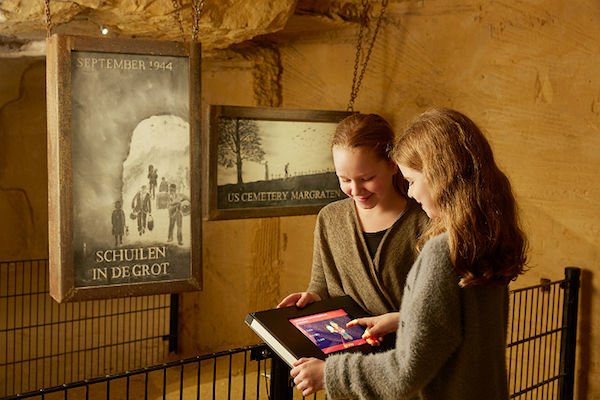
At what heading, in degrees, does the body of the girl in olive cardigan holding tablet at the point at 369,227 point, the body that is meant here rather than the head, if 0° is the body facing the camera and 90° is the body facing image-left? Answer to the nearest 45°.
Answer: approximately 0°

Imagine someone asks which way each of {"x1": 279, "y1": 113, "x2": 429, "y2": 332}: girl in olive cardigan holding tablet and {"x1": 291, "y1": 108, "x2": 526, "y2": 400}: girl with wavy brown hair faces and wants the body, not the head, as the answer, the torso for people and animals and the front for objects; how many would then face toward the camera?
1

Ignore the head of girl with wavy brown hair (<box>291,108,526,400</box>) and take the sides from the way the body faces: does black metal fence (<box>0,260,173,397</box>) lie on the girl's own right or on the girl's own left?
on the girl's own right

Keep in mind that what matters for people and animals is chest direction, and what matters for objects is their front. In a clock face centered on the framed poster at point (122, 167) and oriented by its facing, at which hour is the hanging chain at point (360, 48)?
The hanging chain is roughly at 9 o'clock from the framed poster.

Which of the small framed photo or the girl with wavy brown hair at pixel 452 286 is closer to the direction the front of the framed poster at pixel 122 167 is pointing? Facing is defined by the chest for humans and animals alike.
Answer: the girl with wavy brown hair

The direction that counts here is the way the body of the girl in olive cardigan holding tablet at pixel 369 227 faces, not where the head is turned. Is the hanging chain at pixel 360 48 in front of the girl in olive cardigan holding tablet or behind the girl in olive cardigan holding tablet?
behind

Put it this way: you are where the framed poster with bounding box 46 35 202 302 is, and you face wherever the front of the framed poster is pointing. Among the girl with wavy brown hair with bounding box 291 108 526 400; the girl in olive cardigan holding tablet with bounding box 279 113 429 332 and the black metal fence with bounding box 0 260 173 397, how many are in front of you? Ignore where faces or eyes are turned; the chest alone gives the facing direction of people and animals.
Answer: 2

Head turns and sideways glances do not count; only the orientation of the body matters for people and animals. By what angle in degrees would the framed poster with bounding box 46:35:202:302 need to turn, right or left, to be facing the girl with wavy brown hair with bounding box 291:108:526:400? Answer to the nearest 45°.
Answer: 0° — it already faces them

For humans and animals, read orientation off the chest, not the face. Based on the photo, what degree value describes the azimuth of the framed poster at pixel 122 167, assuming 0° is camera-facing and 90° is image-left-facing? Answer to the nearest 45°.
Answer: approximately 315°

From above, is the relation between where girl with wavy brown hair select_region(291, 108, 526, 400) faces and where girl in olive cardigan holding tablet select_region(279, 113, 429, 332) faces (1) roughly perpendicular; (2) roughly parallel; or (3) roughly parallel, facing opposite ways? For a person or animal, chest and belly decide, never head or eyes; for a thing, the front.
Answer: roughly perpendicular

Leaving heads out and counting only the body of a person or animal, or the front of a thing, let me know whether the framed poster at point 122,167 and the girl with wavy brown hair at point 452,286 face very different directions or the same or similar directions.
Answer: very different directions

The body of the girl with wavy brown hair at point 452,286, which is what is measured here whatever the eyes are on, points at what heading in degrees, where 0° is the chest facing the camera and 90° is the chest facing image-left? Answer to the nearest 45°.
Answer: approximately 90°
